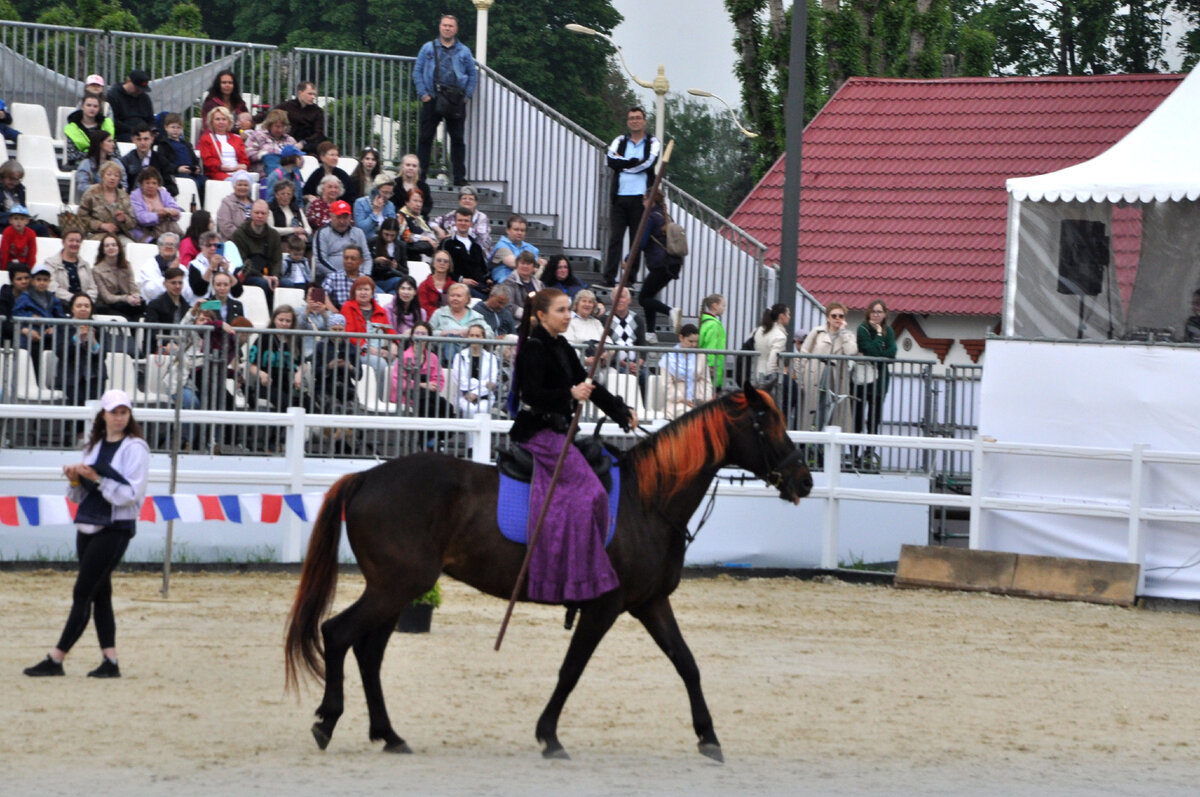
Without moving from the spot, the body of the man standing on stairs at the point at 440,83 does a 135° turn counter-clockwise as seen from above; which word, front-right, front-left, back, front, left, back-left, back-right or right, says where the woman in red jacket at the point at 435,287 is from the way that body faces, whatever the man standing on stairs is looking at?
back-right

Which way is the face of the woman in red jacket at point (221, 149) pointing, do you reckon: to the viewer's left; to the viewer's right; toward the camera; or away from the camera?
toward the camera

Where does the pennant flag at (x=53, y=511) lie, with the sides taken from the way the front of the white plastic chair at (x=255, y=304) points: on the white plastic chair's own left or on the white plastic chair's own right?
on the white plastic chair's own right

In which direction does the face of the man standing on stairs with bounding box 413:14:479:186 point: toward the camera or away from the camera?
toward the camera

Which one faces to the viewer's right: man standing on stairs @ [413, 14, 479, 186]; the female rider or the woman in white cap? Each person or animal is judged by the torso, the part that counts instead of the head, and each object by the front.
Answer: the female rider

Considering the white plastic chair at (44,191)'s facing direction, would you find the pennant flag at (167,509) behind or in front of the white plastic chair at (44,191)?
in front

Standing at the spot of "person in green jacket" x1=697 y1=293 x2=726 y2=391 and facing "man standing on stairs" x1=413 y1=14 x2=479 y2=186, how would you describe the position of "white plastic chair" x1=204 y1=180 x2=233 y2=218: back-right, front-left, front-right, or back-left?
front-left

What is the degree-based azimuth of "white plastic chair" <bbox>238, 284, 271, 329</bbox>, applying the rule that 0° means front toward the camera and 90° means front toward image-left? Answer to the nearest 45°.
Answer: approximately 315°

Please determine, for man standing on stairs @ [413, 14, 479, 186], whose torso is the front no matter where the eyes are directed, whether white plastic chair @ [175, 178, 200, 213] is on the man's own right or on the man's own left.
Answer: on the man's own right

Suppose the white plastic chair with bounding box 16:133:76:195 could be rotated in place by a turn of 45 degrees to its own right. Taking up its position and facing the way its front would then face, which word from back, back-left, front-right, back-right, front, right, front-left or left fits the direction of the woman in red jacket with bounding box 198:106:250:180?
left

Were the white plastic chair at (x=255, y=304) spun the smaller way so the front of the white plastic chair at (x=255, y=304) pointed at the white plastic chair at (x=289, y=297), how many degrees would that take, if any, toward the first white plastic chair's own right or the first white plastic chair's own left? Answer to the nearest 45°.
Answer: approximately 90° to the first white plastic chair's own left

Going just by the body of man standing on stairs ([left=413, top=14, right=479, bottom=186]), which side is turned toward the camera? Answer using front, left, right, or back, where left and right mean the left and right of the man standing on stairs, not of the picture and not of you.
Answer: front

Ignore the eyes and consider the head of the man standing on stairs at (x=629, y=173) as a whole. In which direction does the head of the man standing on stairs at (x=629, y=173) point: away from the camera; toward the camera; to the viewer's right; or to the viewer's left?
toward the camera

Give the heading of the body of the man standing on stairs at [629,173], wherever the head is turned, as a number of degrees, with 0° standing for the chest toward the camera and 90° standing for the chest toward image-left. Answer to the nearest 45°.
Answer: approximately 0°

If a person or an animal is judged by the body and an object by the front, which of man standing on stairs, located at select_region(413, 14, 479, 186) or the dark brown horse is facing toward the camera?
the man standing on stairs

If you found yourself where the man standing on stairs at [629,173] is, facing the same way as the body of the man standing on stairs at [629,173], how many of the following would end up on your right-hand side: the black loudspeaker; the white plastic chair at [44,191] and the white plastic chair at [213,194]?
2
